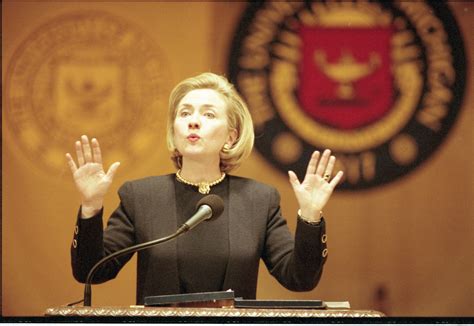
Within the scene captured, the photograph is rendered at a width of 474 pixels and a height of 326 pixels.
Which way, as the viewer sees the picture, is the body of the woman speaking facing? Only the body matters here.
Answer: toward the camera
